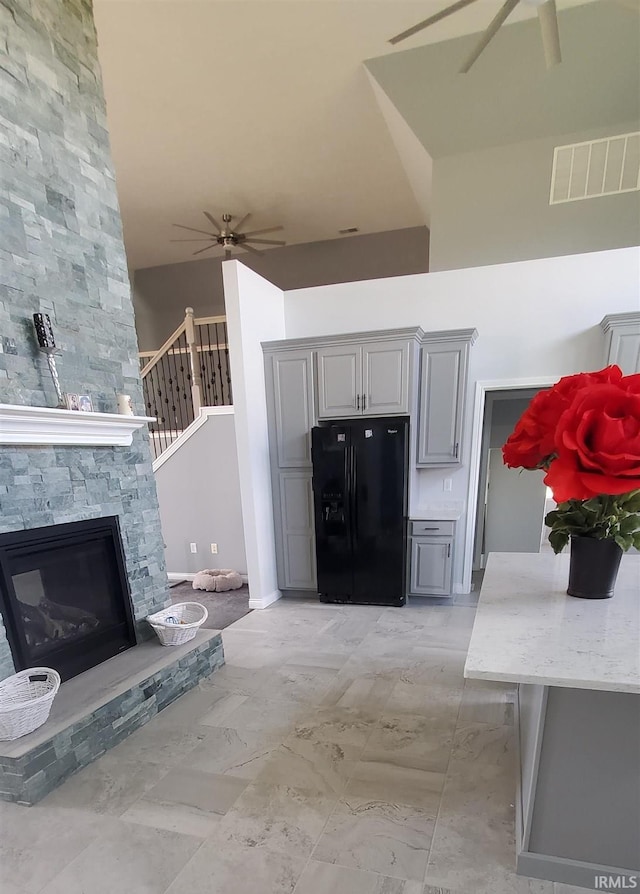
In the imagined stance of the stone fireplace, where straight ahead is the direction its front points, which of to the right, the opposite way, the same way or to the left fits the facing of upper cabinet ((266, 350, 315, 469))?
to the right

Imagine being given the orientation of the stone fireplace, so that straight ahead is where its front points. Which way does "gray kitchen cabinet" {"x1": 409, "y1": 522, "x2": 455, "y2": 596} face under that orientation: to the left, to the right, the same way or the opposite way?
to the right

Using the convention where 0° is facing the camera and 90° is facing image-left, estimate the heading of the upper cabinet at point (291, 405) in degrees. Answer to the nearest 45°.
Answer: approximately 0°

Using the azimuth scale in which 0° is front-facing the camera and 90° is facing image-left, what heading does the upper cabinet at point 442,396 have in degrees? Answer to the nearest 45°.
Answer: approximately 0°

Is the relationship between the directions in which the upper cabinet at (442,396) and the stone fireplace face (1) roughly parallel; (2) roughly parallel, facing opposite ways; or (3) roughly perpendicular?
roughly perpendicular

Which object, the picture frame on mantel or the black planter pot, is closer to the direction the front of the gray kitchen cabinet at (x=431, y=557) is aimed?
the black planter pot

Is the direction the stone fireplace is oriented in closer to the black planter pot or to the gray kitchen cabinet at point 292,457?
the black planter pot

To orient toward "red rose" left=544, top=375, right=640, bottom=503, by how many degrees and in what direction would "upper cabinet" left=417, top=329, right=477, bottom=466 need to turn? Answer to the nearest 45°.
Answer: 0° — it already faces it
